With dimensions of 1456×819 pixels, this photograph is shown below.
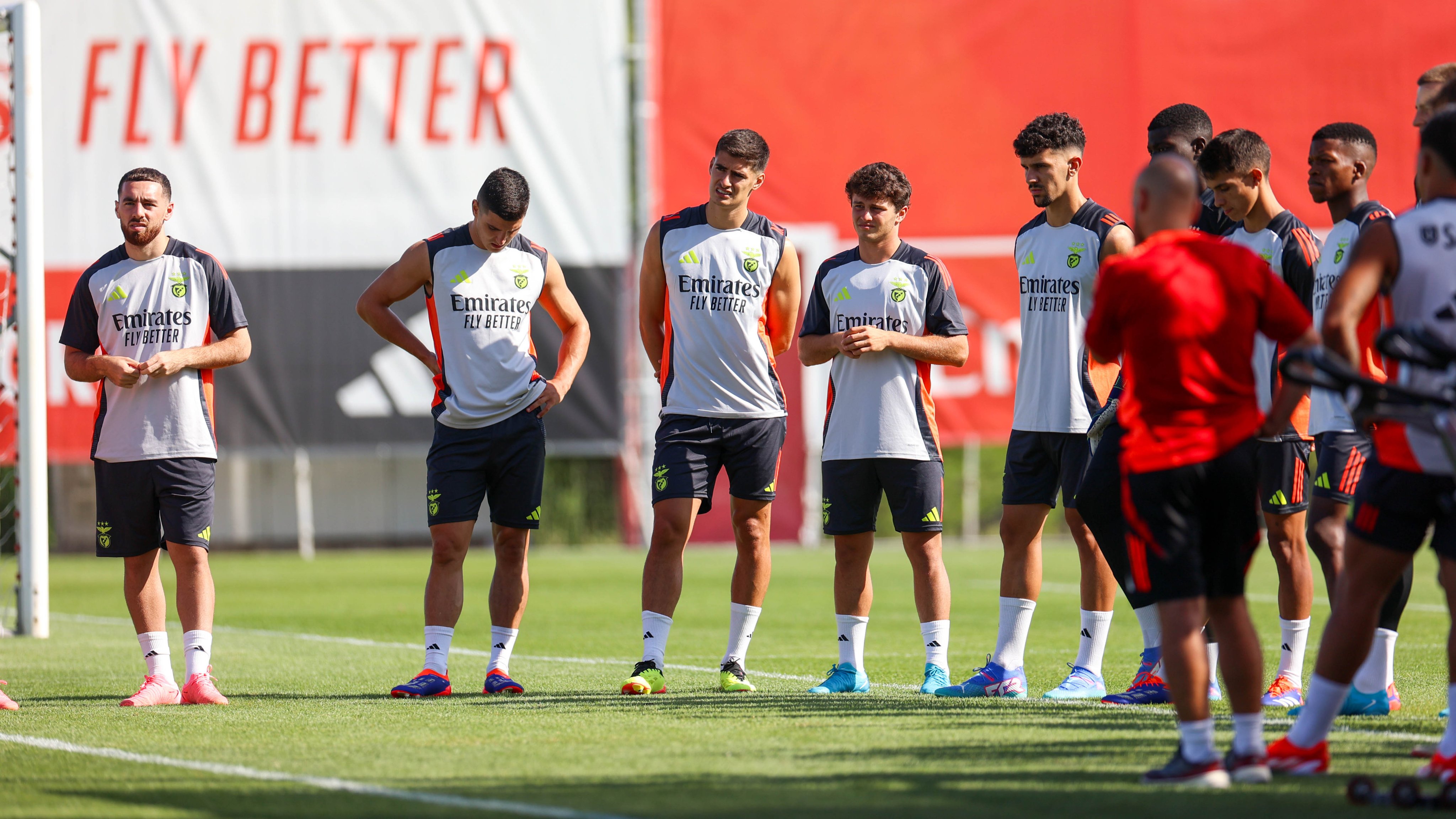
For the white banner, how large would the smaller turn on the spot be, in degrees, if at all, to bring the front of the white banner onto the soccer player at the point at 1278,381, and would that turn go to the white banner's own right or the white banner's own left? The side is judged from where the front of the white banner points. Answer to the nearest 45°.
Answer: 0° — it already faces them

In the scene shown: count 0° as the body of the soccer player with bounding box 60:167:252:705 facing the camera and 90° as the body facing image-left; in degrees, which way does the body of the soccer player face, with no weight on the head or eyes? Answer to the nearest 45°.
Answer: approximately 0°

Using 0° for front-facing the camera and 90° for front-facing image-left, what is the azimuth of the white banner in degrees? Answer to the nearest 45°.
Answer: approximately 0°

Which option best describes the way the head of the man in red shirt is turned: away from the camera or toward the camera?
away from the camera

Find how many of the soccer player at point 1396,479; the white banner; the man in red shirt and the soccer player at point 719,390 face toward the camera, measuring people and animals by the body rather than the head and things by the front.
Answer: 2

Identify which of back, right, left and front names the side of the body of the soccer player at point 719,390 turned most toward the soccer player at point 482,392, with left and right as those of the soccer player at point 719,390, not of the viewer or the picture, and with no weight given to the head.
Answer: right

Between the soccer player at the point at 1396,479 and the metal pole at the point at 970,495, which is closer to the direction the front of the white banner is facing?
the soccer player
